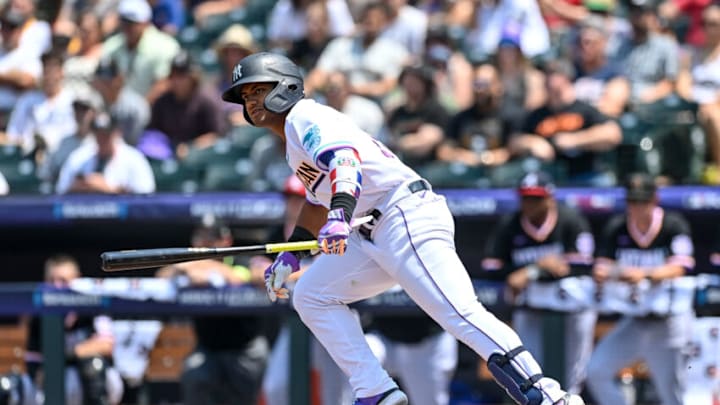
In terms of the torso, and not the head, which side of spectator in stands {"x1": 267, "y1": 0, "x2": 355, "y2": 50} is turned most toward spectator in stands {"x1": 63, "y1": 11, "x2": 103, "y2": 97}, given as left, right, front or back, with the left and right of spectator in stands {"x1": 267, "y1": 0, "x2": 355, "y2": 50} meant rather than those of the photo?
right

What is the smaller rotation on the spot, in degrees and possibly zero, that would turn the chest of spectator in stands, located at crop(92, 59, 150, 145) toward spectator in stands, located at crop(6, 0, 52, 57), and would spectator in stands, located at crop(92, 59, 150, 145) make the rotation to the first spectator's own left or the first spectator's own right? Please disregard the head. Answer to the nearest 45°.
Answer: approximately 90° to the first spectator's own right

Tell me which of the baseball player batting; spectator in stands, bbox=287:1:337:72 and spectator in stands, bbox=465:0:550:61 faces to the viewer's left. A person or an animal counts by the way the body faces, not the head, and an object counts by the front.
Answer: the baseball player batting

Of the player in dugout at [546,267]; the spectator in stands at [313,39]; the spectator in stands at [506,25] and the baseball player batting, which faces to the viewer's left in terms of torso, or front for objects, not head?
the baseball player batting

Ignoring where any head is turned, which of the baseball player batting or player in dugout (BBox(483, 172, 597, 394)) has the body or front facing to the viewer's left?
the baseball player batting

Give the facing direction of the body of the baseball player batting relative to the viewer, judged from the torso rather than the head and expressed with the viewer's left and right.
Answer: facing to the left of the viewer
